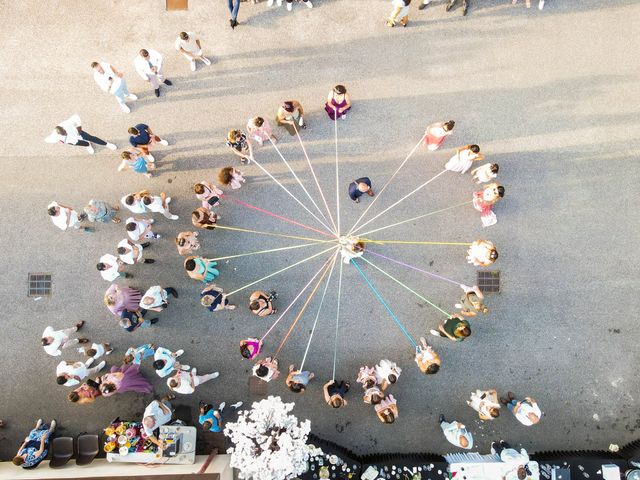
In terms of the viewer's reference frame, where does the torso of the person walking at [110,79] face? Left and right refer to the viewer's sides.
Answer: facing the viewer and to the right of the viewer

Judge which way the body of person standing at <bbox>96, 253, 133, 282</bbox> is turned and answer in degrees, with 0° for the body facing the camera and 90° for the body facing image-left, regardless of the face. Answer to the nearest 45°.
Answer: approximately 270°

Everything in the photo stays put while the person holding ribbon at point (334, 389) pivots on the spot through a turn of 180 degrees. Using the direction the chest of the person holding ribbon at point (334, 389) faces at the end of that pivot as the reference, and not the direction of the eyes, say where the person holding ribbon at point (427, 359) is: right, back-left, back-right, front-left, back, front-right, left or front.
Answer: left

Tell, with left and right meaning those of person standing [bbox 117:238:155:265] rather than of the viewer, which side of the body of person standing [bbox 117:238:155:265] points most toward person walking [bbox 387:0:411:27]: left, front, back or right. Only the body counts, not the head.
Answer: front

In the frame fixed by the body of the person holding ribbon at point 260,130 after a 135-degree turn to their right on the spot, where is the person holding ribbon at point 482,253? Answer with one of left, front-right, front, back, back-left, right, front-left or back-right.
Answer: back

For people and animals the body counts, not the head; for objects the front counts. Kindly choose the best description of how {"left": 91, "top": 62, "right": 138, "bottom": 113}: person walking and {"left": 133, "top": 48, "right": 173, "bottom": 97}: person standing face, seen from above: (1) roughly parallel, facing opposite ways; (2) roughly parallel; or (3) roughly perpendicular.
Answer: roughly parallel

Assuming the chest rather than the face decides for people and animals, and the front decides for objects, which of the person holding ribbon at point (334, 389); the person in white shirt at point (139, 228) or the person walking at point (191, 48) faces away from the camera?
the person holding ribbon at point (334, 389)

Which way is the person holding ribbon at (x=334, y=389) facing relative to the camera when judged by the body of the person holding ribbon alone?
away from the camera

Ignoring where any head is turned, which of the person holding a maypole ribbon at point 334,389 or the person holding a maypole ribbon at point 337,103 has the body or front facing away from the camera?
the person holding a maypole ribbon at point 334,389

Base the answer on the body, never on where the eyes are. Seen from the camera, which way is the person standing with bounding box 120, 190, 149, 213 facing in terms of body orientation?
to the viewer's right
